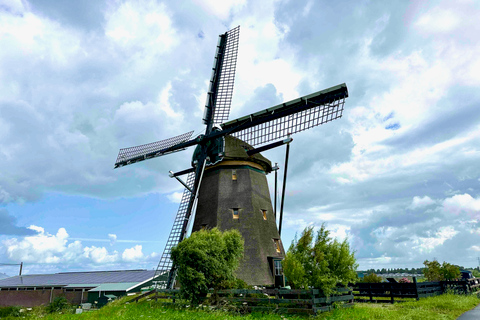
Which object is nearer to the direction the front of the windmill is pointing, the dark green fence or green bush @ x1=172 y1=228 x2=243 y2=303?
the green bush

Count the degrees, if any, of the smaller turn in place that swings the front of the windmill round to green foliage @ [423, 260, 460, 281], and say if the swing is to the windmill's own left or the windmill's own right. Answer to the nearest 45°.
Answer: approximately 135° to the windmill's own left

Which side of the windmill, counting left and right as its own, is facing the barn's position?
right

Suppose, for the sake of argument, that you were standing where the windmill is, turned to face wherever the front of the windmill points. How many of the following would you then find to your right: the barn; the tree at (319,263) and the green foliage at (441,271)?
1

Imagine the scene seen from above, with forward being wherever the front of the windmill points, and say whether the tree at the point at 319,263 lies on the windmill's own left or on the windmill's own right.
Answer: on the windmill's own left

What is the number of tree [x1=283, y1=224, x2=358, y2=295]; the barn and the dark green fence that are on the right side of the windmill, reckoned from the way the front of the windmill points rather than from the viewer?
1

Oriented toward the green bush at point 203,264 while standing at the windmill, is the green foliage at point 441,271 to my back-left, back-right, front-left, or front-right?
back-left

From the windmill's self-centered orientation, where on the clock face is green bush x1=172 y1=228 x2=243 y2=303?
The green bush is roughly at 11 o'clock from the windmill.

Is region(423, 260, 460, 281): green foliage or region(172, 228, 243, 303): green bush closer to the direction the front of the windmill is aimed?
the green bush

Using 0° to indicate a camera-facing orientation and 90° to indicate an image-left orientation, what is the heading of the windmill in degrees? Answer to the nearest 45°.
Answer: approximately 45°
